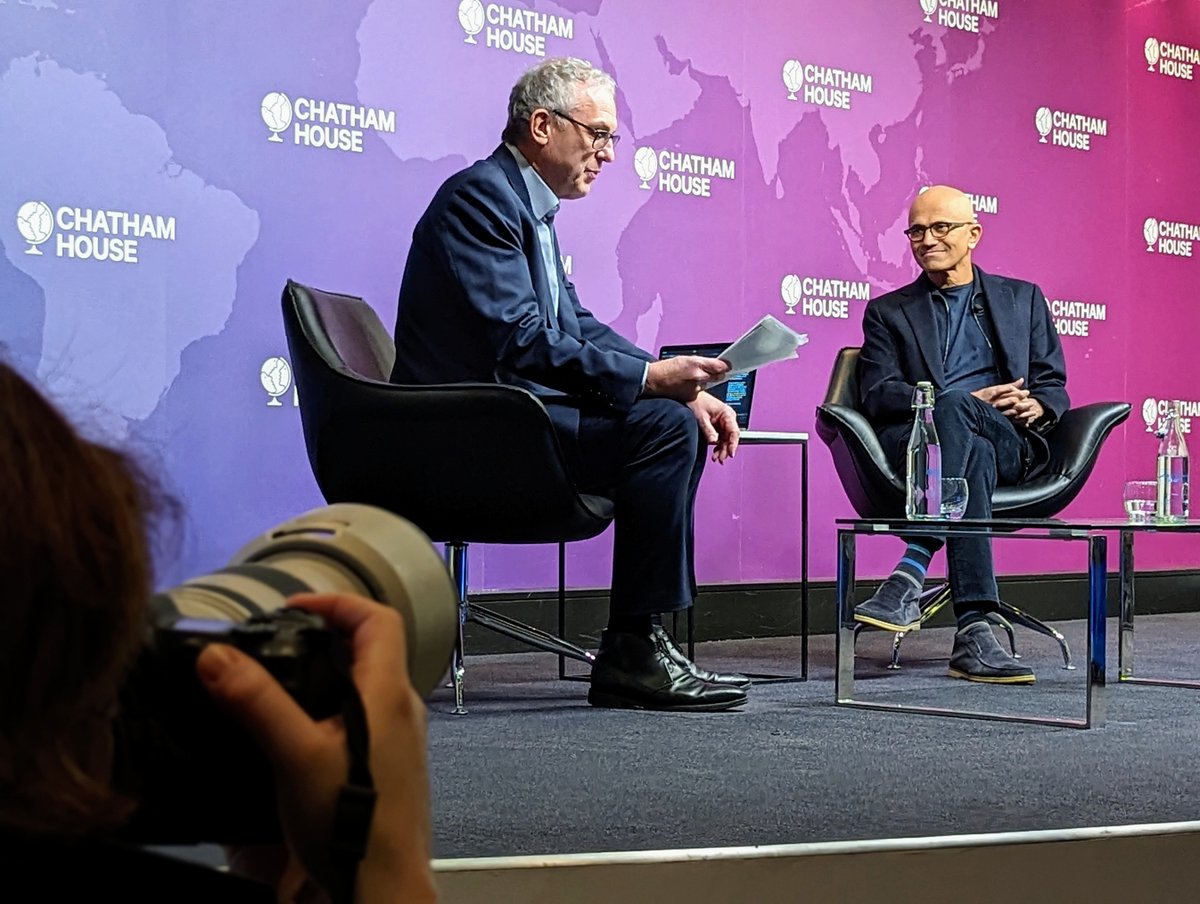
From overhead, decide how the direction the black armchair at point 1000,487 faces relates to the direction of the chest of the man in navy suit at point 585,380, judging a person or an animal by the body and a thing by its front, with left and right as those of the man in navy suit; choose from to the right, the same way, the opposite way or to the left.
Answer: to the right

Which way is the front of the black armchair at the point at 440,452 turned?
to the viewer's right

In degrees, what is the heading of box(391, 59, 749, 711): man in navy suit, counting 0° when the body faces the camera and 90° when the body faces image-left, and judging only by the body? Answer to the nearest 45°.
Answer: approximately 270°

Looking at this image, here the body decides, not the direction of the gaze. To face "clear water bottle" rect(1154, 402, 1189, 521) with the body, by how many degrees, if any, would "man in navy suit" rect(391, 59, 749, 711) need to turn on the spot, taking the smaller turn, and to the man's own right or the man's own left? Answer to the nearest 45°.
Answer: approximately 45° to the man's own left

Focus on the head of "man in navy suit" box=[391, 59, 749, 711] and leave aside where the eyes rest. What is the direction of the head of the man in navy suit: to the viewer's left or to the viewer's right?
to the viewer's right

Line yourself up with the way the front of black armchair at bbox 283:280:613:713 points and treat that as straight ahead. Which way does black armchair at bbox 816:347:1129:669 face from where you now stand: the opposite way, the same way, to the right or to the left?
to the right

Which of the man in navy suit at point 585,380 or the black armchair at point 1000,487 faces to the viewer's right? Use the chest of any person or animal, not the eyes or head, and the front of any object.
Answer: the man in navy suit

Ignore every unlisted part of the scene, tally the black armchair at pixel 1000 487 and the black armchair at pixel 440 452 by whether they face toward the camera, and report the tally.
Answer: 1

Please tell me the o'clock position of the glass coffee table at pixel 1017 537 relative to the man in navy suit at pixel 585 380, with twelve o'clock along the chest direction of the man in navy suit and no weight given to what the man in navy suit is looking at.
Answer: The glass coffee table is roughly at 12 o'clock from the man in navy suit.

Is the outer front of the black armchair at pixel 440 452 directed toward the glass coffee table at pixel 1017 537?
yes
